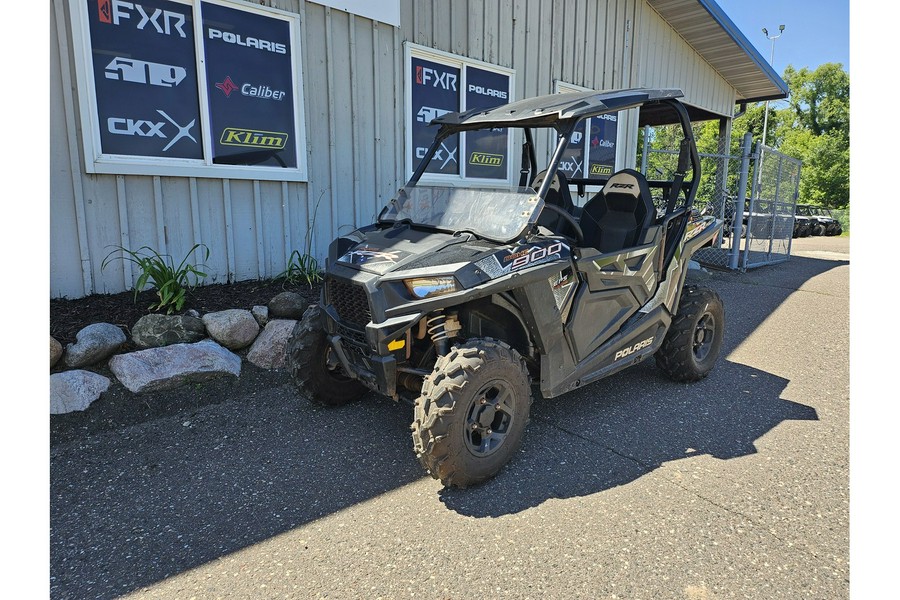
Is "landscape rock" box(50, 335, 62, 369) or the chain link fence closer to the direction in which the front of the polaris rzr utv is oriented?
the landscape rock

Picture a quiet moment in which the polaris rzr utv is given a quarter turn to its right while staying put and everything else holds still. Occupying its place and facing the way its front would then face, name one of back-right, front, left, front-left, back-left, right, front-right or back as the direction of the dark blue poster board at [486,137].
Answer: front-right

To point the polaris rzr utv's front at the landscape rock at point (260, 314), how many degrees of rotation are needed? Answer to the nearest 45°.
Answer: approximately 90° to its right

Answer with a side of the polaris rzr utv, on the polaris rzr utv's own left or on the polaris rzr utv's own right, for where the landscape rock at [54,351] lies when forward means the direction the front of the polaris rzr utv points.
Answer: on the polaris rzr utv's own right

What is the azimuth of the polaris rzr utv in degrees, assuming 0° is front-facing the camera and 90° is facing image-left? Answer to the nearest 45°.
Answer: approximately 45°

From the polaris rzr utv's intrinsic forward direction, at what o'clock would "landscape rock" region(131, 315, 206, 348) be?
The landscape rock is roughly at 2 o'clock from the polaris rzr utv.
